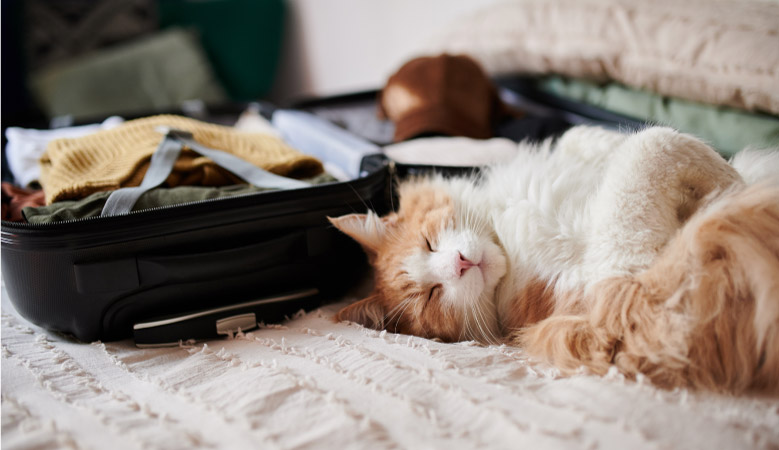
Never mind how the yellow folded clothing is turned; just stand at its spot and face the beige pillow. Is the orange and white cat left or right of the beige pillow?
right

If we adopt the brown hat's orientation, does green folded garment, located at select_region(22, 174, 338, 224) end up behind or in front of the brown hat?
in front

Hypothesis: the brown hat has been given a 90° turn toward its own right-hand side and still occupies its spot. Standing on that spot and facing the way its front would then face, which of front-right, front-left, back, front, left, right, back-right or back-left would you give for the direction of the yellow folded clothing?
front-left
